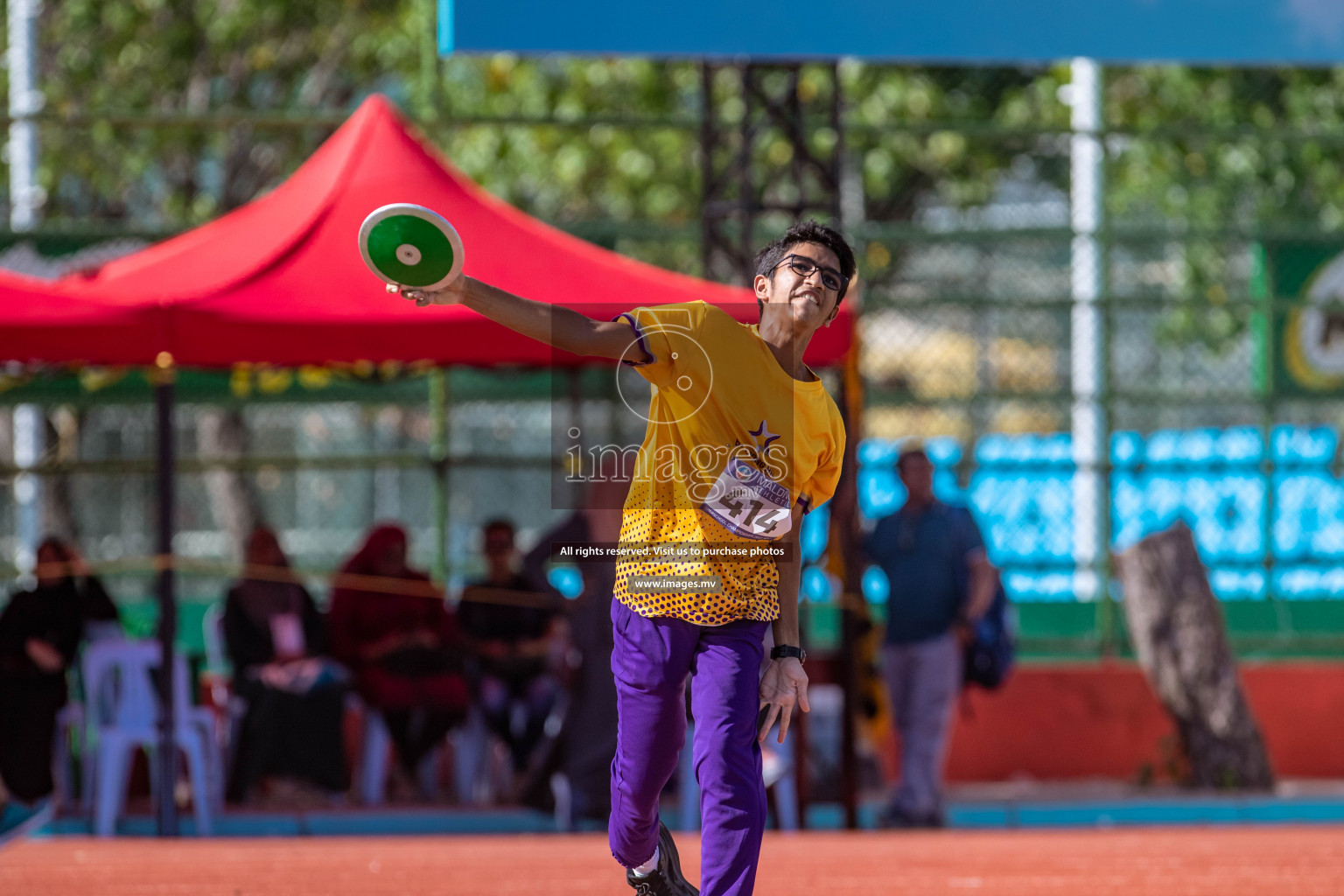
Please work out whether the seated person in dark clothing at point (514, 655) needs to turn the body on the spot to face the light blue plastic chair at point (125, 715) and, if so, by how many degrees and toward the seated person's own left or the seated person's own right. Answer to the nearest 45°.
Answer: approximately 90° to the seated person's own right

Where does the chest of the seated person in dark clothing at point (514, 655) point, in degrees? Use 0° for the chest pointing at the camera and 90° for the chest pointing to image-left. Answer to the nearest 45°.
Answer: approximately 0°

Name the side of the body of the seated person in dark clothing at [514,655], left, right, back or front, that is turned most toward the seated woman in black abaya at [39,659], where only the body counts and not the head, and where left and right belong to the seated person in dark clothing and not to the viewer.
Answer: right

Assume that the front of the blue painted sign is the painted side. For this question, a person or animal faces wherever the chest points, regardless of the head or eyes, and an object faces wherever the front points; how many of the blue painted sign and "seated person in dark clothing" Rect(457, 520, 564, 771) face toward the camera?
2

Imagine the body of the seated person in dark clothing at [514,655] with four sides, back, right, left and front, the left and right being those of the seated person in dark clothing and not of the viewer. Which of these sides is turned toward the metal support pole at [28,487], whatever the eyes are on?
right

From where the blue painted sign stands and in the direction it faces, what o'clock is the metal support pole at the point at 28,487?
The metal support pole is roughly at 3 o'clock from the blue painted sign.
